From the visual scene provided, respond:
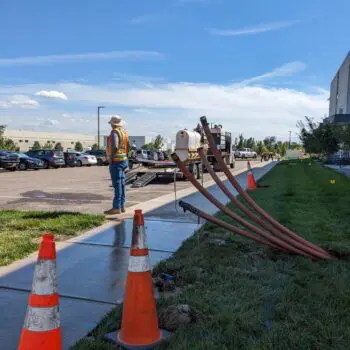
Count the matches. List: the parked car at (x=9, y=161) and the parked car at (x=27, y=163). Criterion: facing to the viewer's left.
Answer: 0

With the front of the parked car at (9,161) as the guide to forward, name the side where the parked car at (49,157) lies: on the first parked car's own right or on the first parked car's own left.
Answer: on the first parked car's own left

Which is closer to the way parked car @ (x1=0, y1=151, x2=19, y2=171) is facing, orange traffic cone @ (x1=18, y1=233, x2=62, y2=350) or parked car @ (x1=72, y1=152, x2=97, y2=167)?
the orange traffic cone

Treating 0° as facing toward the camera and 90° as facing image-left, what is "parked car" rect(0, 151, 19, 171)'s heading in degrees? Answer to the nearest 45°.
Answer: approximately 315°

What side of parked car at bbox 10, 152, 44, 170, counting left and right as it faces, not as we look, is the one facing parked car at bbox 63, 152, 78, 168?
left

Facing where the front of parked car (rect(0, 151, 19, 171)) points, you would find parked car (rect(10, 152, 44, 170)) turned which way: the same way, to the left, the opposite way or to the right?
the same way

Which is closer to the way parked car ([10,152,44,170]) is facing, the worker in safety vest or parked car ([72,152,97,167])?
the worker in safety vest

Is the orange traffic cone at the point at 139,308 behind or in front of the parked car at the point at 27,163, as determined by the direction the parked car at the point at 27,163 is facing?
in front

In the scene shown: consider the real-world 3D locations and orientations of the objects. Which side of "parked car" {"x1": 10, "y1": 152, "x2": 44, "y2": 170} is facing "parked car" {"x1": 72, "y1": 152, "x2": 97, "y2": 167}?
left

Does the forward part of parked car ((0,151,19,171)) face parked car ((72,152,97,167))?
no

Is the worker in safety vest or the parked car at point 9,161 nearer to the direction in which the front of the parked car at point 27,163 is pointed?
the worker in safety vest

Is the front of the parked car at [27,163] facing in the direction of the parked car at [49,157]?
no
